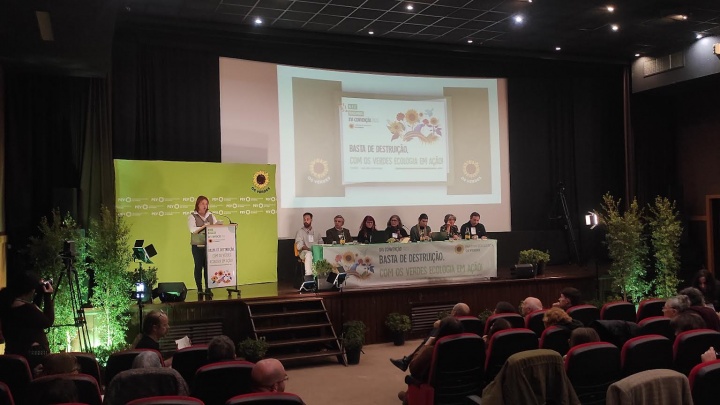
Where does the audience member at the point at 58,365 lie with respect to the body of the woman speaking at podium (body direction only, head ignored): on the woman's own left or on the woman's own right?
on the woman's own right

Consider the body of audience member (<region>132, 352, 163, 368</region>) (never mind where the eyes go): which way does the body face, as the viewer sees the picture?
away from the camera

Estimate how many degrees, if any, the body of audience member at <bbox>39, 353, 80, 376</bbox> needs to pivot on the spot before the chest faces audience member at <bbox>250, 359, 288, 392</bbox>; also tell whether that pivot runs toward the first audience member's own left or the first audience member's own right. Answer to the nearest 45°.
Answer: approximately 135° to the first audience member's own right

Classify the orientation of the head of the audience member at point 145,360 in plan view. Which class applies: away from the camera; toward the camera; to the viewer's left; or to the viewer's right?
away from the camera

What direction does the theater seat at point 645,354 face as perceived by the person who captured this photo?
facing away from the viewer and to the left of the viewer

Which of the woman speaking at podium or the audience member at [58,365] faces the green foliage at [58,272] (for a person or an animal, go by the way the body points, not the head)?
the audience member

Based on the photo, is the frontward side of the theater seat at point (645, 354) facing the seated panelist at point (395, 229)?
yes

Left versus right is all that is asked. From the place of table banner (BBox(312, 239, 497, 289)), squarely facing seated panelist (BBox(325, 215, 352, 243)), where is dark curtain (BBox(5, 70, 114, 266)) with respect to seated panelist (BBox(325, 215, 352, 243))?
left

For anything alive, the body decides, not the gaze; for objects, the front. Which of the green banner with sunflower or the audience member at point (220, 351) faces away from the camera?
the audience member

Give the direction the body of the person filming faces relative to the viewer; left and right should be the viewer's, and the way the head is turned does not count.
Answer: facing away from the viewer and to the right of the viewer

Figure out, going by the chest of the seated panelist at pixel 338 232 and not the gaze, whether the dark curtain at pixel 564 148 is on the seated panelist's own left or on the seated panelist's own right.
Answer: on the seated panelist's own left

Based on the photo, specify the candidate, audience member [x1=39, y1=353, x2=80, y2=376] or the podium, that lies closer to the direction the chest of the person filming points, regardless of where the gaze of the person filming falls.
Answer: the podium

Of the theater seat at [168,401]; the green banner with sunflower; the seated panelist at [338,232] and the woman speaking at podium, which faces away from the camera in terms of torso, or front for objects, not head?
the theater seat

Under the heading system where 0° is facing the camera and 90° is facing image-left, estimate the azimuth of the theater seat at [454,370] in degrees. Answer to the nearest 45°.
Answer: approximately 135°
